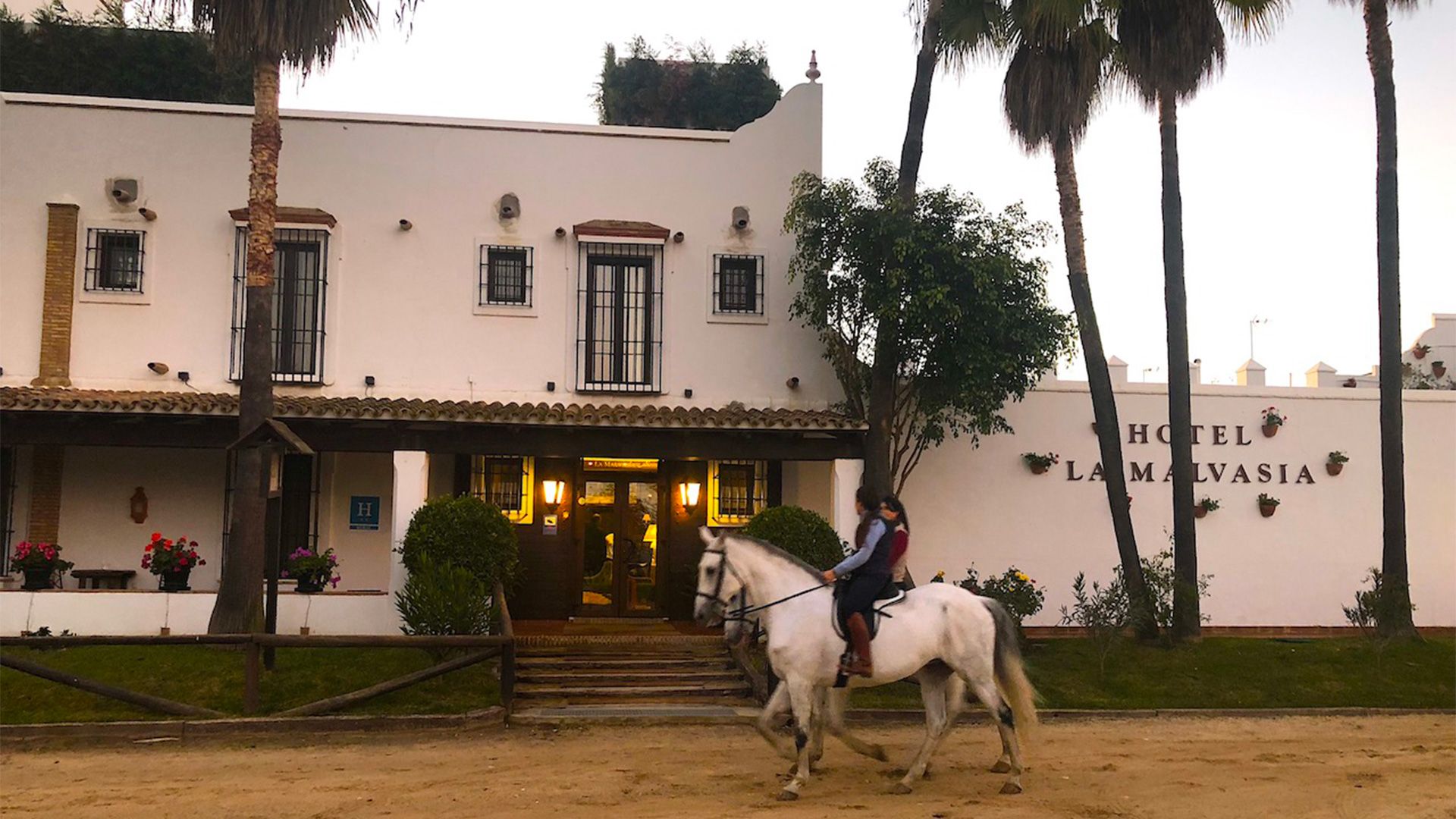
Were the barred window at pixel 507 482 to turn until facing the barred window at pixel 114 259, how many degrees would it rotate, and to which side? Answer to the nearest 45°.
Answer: approximately 90° to its right

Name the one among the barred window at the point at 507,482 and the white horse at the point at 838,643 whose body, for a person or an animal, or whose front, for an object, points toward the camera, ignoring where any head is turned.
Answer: the barred window

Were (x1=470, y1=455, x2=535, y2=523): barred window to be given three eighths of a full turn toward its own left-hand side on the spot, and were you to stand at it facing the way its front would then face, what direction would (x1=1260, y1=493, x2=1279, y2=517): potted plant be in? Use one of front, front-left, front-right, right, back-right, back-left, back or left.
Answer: front-right

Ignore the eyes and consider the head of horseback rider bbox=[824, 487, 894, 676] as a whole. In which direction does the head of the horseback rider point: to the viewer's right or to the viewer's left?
to the viewer's left

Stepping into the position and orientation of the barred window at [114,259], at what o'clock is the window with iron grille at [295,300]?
The window with iron grille is roughly at 10 o'clock from the barred window.

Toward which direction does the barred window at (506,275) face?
toward the camera

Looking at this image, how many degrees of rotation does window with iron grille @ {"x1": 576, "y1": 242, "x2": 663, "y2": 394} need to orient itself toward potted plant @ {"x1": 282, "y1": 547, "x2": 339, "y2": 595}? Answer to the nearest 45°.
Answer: approximately 90° to its right

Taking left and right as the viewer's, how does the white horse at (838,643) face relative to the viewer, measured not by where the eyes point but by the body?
facing to the left of the viewer

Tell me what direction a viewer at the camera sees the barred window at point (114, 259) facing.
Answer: facing the viewer

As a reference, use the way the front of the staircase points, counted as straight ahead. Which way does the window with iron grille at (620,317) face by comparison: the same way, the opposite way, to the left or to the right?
the same way

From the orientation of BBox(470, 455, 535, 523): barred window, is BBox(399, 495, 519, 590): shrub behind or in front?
in front

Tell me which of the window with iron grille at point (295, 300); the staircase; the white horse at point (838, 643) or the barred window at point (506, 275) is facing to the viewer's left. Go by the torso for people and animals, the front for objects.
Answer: the white horse

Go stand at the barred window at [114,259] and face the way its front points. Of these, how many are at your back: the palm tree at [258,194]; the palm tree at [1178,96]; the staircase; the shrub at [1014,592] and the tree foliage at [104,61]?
1

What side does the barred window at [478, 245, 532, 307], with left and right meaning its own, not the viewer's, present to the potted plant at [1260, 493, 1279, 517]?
left

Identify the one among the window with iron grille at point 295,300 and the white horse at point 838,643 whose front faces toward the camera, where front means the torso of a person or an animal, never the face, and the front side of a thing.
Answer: the window with iron grille

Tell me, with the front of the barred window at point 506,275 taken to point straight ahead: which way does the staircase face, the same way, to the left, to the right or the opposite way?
the same way

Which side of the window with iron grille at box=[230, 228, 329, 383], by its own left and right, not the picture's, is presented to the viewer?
front

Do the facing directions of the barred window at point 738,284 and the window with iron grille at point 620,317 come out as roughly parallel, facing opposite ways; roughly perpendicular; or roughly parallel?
roughly parallel
